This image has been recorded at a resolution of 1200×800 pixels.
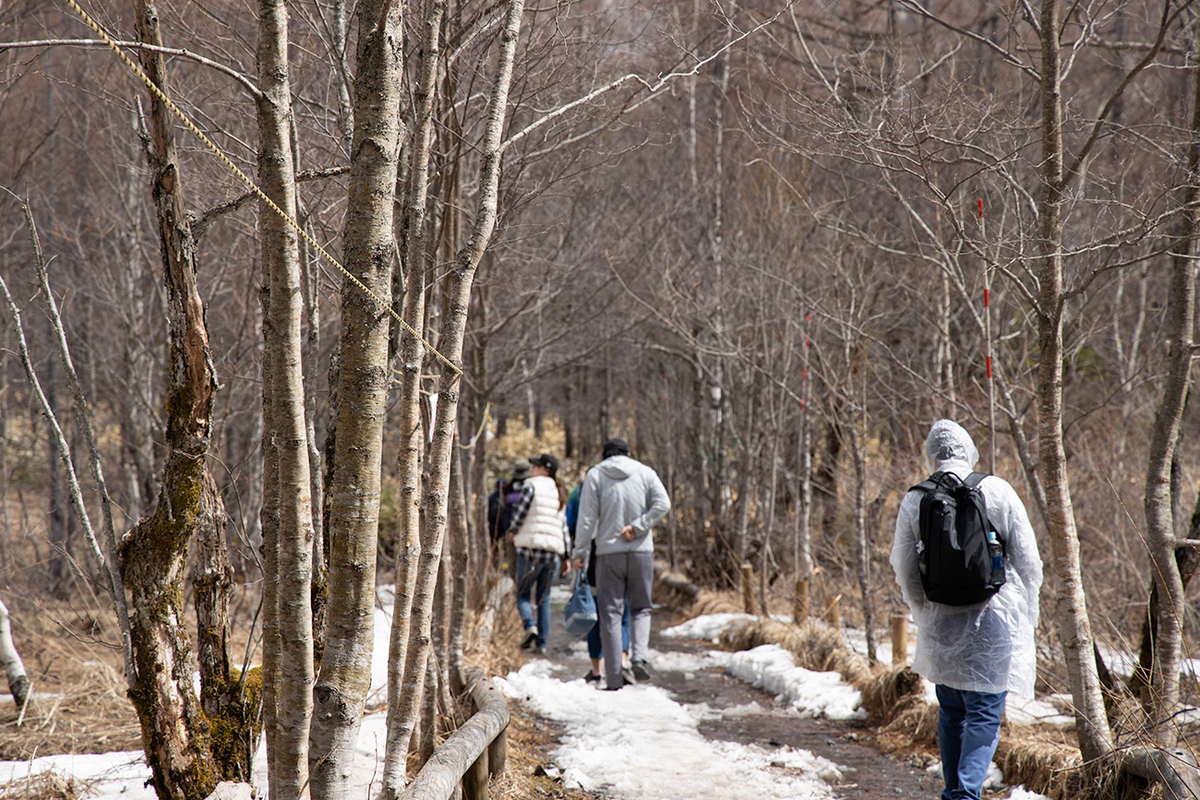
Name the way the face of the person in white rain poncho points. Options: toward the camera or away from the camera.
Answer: away from the camera

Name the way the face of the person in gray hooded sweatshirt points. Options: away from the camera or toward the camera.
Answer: away from the camera

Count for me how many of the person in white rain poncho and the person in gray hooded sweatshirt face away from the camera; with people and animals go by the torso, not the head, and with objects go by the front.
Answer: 2

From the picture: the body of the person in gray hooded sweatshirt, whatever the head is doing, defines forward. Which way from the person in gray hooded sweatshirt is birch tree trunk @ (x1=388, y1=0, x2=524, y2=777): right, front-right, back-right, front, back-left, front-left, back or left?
back

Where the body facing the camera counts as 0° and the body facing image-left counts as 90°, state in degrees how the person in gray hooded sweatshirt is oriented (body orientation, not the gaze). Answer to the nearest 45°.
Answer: approximately 180°

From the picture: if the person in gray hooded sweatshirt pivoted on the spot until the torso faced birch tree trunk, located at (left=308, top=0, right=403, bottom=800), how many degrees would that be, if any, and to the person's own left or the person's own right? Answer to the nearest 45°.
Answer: approximately 180°

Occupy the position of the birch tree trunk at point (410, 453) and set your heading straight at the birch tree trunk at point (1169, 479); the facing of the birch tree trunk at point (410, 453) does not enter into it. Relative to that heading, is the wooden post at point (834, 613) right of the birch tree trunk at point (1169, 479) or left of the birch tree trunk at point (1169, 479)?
left

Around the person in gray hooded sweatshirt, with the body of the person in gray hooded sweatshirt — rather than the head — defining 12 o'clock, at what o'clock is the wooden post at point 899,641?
The wooden post is roughly at 3 o'clock from the person in gray hooded sweatshirt.

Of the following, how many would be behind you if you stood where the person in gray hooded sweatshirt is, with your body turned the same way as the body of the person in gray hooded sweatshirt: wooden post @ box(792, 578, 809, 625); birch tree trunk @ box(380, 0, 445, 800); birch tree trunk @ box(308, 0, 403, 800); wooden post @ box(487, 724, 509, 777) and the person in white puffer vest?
3

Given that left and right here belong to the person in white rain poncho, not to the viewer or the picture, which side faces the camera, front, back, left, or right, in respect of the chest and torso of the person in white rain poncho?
back
